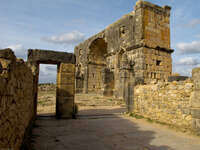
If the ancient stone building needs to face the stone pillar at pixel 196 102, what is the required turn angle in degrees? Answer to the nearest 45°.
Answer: approximately 45° to its left

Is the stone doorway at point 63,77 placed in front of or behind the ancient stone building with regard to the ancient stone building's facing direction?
in front

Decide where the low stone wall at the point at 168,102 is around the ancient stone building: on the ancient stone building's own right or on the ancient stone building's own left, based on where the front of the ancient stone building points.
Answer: on the ancient stone building's own left

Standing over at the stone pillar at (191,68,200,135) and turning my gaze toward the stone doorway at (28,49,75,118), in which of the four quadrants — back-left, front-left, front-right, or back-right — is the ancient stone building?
front-right

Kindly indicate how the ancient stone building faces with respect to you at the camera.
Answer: facing the viewer and to the left of the viewer
